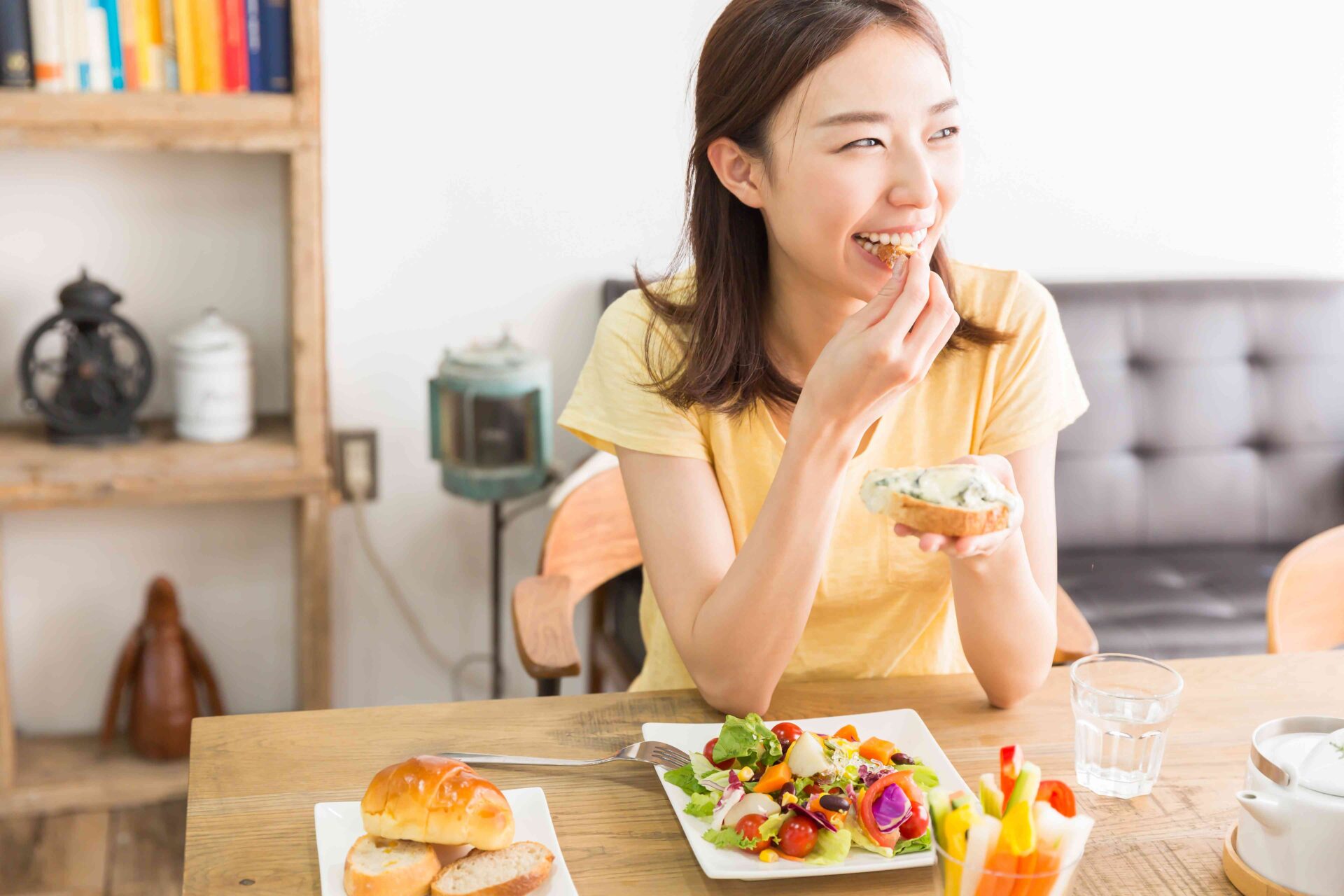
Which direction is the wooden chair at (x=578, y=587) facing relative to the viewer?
toward the camera

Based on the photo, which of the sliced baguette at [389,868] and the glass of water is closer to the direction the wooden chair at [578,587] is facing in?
the sliced baguette

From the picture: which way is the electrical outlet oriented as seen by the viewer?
toward the camera

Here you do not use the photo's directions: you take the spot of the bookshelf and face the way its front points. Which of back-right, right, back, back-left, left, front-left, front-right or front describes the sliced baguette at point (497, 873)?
front

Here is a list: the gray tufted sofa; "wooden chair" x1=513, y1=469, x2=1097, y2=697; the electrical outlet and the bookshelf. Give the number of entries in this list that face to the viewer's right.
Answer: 0

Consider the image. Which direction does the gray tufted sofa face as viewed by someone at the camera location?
facing the viewer

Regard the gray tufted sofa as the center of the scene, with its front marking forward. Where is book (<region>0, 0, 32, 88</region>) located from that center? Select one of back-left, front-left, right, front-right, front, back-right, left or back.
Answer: front-right

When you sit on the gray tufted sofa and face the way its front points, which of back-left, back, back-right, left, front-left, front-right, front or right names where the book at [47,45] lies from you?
front-right

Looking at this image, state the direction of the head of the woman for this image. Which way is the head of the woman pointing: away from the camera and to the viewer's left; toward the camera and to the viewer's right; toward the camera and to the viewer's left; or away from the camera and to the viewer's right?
toward the camera and to the viewer's right
